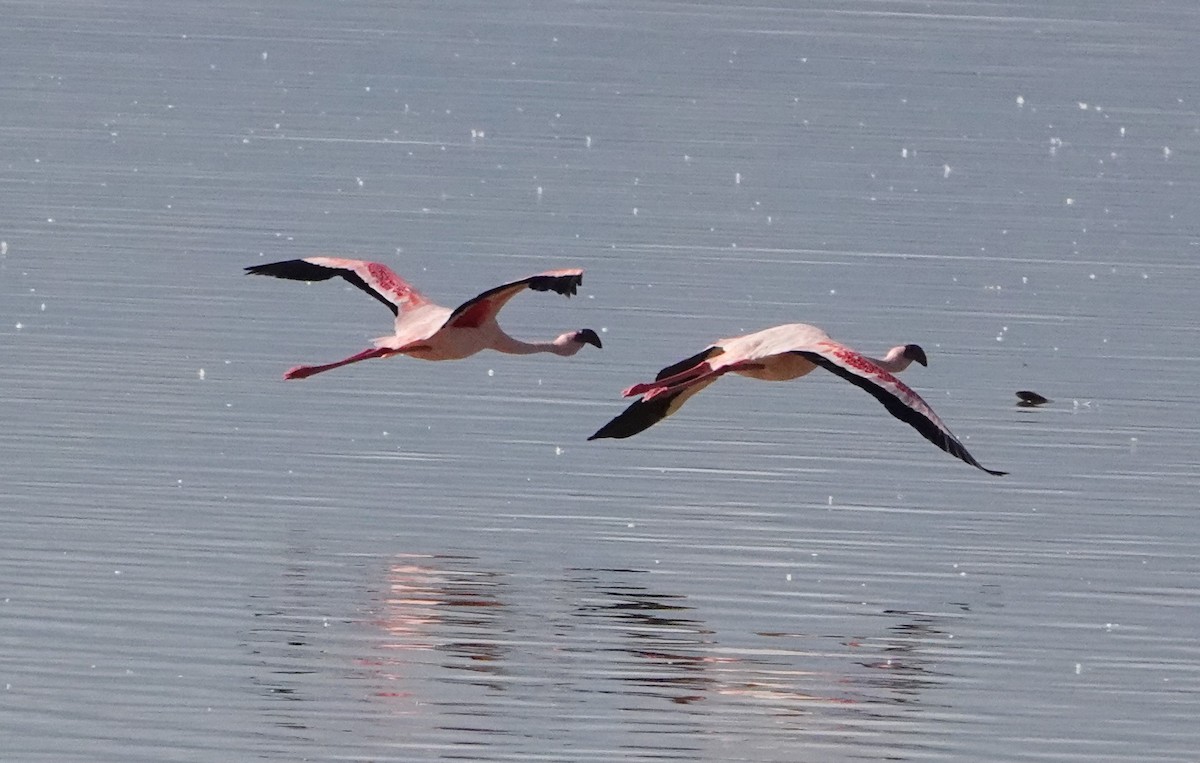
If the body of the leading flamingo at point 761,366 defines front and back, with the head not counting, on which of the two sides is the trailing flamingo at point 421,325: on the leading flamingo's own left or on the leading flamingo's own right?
on the leading flamingo's own left

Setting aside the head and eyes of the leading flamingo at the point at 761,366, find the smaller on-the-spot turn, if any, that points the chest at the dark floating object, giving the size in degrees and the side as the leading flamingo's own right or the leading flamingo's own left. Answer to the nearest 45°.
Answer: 0° — it already faces it

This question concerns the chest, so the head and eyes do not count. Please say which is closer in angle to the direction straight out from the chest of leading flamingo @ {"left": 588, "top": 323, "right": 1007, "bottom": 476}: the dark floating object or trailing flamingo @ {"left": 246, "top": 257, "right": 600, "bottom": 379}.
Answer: the dark floating object

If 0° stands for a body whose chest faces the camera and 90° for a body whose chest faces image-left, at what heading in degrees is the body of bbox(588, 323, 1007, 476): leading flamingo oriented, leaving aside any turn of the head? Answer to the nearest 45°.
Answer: approximately 225°
